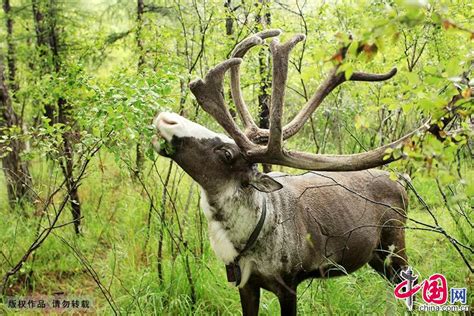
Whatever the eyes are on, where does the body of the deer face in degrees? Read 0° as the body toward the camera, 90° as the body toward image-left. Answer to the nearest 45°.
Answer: approximately 45°

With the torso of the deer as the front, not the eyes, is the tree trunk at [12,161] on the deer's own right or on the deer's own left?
on the deer's own right
